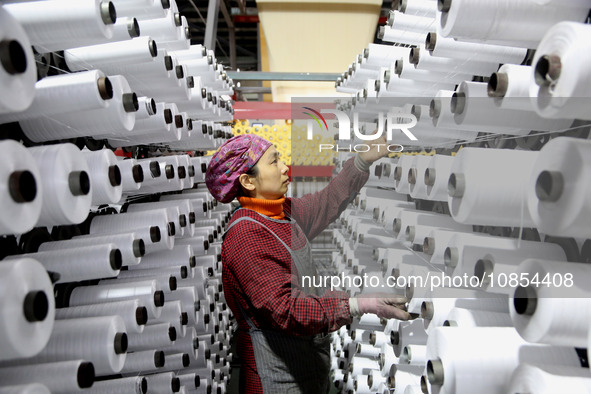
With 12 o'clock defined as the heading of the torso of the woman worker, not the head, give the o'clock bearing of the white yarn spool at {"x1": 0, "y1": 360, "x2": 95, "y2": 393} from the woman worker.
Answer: The white yarn spool is roughly at 4 o'clock from the woman worker.

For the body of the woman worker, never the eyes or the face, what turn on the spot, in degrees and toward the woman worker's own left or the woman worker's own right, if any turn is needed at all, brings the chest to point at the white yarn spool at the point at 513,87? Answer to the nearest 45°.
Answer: approximately 45° to the woman worker's own right

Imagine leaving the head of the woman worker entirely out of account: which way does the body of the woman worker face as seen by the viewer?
to the viewer's right

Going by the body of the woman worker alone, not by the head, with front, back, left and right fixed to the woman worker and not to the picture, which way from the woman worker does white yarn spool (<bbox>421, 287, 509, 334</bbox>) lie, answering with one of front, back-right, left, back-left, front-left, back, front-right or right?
front-right

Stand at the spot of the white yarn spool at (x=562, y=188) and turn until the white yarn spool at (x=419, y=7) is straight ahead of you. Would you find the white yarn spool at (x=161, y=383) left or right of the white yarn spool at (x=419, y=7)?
left

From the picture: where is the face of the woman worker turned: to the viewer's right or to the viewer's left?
to the viewer's right

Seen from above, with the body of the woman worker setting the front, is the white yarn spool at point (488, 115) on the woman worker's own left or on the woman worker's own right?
on the woman worker's own right

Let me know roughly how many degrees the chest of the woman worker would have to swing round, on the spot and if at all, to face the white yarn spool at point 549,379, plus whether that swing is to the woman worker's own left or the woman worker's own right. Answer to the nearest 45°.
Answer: approximately 45° to the woman worker's own right

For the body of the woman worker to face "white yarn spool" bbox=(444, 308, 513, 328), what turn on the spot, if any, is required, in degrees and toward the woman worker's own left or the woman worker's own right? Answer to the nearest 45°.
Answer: approximately 45° to the woman worker's own right
